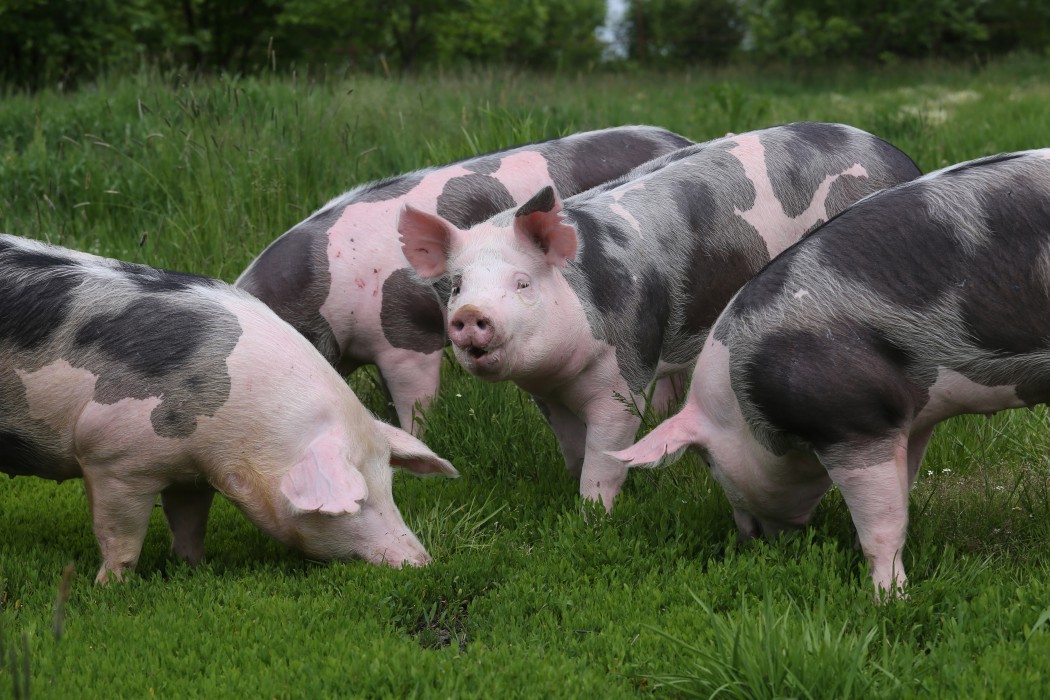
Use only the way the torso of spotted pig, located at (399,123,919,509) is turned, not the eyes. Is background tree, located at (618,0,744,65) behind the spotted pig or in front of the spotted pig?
behind

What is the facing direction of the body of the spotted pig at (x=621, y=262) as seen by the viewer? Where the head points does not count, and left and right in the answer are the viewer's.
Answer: facing the viewer and to the left of the viewer

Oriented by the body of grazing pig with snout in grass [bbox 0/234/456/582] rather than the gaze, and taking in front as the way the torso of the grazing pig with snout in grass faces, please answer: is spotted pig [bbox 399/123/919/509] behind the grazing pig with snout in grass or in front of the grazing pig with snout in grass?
in front

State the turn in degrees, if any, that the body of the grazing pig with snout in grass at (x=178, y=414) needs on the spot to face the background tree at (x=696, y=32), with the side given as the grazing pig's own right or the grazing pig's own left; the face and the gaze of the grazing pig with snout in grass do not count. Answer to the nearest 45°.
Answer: approximately 45° to the grazing pig's own left

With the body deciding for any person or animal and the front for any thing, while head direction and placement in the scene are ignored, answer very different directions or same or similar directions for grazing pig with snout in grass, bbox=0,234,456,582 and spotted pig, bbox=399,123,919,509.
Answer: very different directions

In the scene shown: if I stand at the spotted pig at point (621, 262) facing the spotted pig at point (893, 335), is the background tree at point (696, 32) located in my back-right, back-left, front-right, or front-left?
back-left

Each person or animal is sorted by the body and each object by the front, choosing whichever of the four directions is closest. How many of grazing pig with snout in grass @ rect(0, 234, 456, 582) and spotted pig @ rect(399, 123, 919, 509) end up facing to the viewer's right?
1

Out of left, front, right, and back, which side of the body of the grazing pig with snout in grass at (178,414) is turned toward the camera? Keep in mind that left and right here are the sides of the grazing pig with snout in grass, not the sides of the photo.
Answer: right
